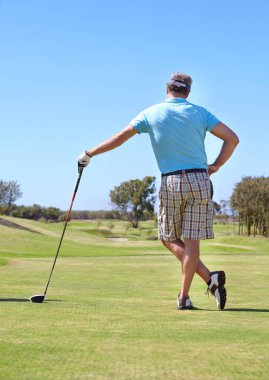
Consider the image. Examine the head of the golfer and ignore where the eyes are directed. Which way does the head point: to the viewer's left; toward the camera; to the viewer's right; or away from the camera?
away from the camera

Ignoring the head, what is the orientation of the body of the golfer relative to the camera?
away from the camera
